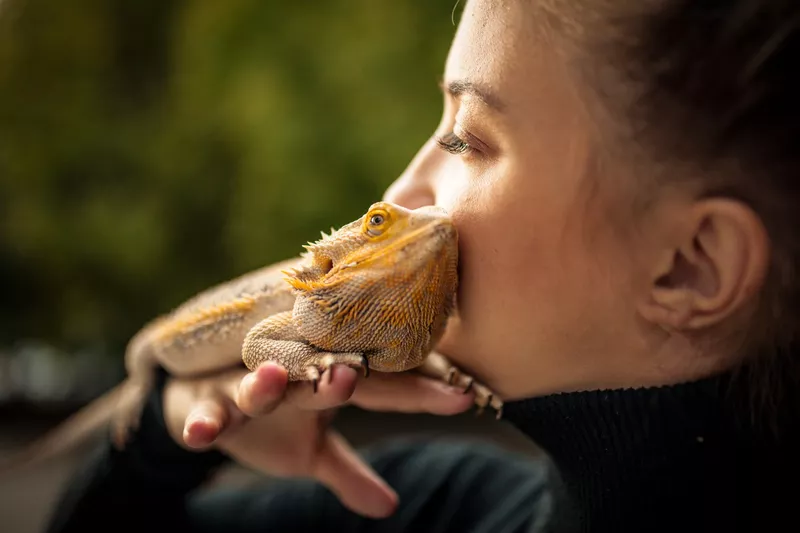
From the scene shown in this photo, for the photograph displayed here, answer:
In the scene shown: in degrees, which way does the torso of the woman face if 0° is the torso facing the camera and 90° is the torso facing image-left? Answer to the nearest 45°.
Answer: approximately 90°
